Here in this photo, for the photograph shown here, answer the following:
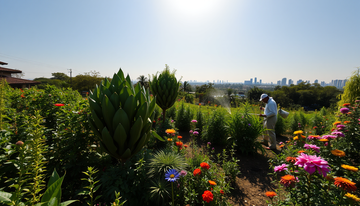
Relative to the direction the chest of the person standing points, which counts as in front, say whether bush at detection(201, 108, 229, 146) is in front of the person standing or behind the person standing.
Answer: in front

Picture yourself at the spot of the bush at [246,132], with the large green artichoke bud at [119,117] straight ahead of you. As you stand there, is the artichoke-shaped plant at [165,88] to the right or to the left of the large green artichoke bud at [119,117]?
right

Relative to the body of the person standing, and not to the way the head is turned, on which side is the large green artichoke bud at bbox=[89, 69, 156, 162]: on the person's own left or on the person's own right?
on the person's own left

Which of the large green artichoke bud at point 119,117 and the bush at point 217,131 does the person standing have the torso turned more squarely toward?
the bush

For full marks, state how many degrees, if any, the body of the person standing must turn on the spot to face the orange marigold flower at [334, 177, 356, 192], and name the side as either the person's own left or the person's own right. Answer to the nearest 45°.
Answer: approximately 90° to the person's own left

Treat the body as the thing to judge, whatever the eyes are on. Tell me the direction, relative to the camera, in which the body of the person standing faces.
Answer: to the viewer's left

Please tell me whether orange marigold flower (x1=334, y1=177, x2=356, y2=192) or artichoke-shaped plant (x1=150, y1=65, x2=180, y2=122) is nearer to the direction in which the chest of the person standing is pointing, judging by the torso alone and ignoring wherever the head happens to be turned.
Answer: the artichoke-shaped plant

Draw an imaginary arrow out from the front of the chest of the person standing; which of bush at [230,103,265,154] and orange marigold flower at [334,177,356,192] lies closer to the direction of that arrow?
the bush
